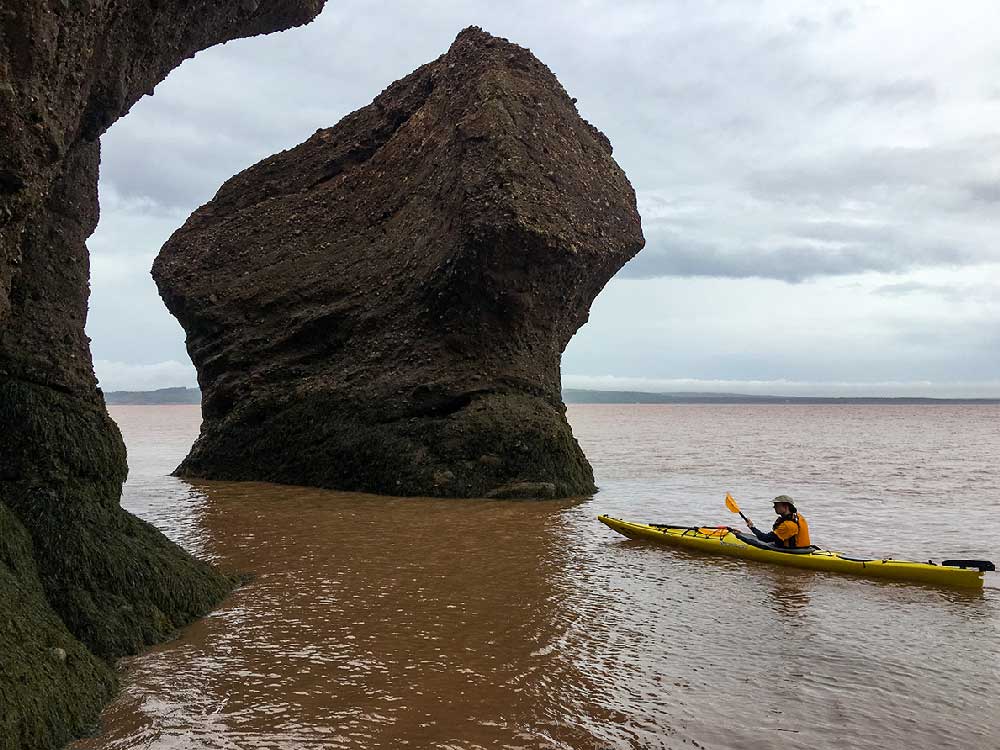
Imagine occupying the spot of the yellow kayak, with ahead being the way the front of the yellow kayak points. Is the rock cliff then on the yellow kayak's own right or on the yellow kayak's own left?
on the yellow kayak's own left

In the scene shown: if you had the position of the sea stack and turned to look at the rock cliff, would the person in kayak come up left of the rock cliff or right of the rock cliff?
left

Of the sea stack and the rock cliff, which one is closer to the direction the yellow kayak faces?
the sea stack

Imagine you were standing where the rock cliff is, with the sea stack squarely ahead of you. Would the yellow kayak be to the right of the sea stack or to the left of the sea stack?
right

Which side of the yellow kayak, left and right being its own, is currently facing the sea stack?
front

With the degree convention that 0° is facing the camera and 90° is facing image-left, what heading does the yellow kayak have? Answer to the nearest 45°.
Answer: approximately 135°
